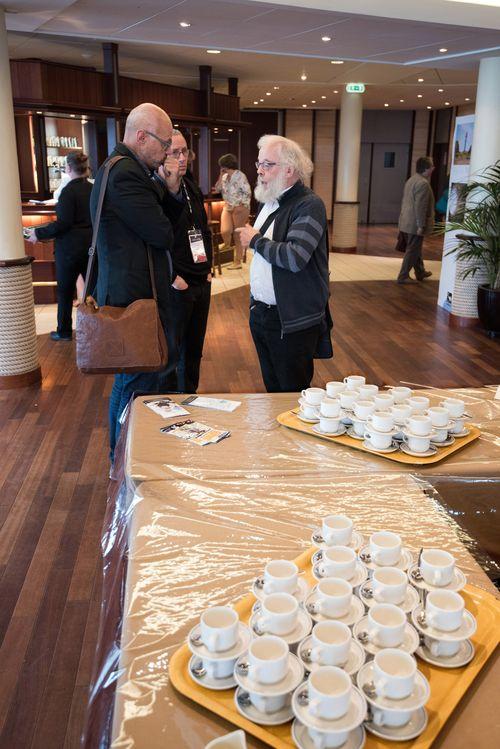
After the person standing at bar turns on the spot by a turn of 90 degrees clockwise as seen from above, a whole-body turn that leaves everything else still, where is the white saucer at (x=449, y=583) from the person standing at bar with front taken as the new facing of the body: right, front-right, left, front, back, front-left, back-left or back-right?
back-right

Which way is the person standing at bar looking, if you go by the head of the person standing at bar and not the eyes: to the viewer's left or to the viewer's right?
to the viewer's left

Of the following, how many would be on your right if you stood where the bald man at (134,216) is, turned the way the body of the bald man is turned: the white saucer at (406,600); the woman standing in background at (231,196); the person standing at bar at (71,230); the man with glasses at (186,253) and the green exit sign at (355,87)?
1

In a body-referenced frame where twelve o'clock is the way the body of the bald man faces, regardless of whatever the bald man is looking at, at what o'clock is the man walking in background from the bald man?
The man walking in background is roughly at 10 o'clock from the bald man.

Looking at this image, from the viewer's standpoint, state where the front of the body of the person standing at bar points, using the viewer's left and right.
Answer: facing away from the viewer and to the left of the viewer

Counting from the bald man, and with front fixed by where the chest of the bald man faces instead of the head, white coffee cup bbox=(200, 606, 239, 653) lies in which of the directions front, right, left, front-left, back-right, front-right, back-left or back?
right

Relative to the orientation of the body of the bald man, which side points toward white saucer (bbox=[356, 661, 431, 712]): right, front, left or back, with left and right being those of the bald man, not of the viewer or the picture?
right

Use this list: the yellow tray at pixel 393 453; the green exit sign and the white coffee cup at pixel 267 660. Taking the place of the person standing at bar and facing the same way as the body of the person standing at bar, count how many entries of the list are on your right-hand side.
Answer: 1

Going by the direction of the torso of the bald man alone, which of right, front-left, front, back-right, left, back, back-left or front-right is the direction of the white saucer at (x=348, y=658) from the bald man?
right

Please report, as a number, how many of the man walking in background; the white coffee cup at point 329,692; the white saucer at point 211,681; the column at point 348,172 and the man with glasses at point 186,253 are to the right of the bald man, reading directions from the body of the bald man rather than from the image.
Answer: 2

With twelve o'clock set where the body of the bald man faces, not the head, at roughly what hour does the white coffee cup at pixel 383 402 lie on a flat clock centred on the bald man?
The white coffee cup is roughly at 2 o'clock from the bald man.

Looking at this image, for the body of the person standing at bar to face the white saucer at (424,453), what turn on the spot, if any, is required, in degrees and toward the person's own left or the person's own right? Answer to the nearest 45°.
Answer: approximately 135° to the person's own left

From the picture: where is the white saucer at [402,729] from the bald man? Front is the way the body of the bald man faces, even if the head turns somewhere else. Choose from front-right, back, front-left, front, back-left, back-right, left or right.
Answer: right

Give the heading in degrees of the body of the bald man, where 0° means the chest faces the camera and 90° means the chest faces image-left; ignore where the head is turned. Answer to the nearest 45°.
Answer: approximately 270°

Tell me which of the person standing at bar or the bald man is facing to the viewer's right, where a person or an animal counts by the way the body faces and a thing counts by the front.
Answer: the bald man

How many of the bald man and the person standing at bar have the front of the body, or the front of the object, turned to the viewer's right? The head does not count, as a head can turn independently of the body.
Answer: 1

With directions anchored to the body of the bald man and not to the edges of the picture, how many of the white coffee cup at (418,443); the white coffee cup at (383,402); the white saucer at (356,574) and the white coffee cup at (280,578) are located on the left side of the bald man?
0

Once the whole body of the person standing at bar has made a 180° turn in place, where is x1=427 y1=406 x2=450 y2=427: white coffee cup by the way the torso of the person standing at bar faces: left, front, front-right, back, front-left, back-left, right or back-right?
front-right

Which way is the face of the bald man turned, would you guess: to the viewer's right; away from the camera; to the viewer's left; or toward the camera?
to the viewer's right

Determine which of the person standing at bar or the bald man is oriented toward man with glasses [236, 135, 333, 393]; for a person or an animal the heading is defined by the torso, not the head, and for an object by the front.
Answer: the bald man

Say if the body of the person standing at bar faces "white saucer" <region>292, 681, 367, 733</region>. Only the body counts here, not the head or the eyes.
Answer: no

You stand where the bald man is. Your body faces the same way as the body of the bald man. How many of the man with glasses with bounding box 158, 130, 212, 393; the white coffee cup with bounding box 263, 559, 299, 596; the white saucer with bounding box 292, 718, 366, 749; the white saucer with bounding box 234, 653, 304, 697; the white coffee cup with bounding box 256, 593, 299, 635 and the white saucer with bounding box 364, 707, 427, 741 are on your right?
5
